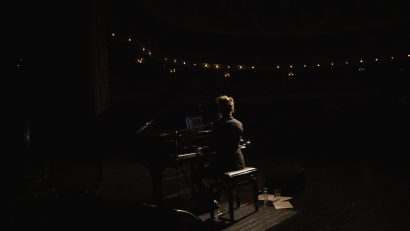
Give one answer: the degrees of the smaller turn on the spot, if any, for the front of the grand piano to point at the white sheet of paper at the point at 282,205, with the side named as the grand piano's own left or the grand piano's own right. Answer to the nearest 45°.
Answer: approximately 45° to the grand piano's own left

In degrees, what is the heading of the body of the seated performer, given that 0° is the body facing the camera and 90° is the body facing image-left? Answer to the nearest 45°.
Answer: approximately 135°

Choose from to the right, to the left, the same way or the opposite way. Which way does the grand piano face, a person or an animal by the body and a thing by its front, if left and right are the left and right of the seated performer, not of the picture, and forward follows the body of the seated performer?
the opposite way

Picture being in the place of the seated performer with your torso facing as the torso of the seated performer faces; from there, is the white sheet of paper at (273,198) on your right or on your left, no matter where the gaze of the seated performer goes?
on your right

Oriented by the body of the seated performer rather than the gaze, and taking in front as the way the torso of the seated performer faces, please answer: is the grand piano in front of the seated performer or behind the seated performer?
in front

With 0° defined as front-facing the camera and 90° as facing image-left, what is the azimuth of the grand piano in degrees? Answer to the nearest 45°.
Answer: approximately 315°

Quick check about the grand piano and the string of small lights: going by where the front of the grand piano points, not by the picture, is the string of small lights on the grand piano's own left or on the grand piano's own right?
on the grand piano's own left
